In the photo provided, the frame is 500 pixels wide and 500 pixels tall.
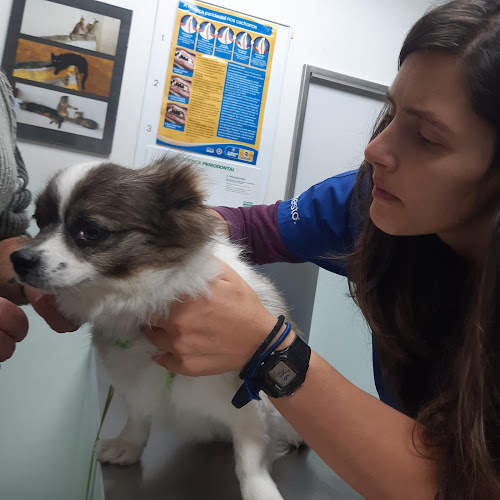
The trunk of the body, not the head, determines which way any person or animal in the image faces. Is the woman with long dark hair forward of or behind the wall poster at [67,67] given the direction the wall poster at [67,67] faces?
forward

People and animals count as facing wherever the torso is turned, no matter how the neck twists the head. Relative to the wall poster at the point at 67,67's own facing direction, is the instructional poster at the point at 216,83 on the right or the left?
on its left

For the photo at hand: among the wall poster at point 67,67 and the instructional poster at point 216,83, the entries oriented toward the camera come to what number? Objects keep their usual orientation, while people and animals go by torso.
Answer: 2

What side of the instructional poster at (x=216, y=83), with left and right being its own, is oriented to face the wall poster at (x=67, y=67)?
right

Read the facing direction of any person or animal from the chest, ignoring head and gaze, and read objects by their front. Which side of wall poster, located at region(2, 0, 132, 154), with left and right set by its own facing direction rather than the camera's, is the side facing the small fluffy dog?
front

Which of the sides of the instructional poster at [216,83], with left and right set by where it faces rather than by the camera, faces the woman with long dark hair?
front

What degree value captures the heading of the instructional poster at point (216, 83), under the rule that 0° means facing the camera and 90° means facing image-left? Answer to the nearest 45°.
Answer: approximately 0°

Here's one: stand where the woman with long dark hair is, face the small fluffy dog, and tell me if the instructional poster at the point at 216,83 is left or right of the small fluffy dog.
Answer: right

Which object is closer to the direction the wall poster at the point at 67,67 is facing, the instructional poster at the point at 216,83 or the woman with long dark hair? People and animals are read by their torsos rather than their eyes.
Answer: the woman with long dark hair

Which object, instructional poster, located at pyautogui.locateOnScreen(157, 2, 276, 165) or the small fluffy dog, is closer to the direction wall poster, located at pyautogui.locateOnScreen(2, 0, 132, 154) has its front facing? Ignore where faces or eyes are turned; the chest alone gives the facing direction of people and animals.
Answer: the small fluffy dog
